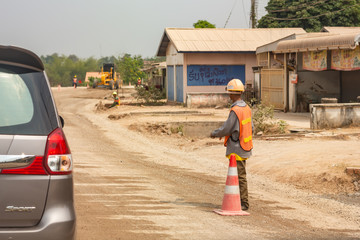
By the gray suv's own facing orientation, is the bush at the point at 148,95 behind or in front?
in front

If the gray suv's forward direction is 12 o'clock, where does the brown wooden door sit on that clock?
The brown wooden door is roughly at 1 o'clock from the gray suv.

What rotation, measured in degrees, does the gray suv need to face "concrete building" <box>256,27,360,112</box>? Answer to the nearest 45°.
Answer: approximately 45° to its right

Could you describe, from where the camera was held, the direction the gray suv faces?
facing away from the viewer

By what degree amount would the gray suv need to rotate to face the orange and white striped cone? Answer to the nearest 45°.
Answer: approximately 45° to its right

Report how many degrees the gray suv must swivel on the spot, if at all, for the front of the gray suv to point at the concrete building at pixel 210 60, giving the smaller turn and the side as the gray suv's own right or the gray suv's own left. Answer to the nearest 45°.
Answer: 0° — it already faces it

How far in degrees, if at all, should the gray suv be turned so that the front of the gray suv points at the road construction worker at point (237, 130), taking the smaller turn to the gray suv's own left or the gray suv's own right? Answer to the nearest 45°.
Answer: approximately 45° to the gray suv's own right
